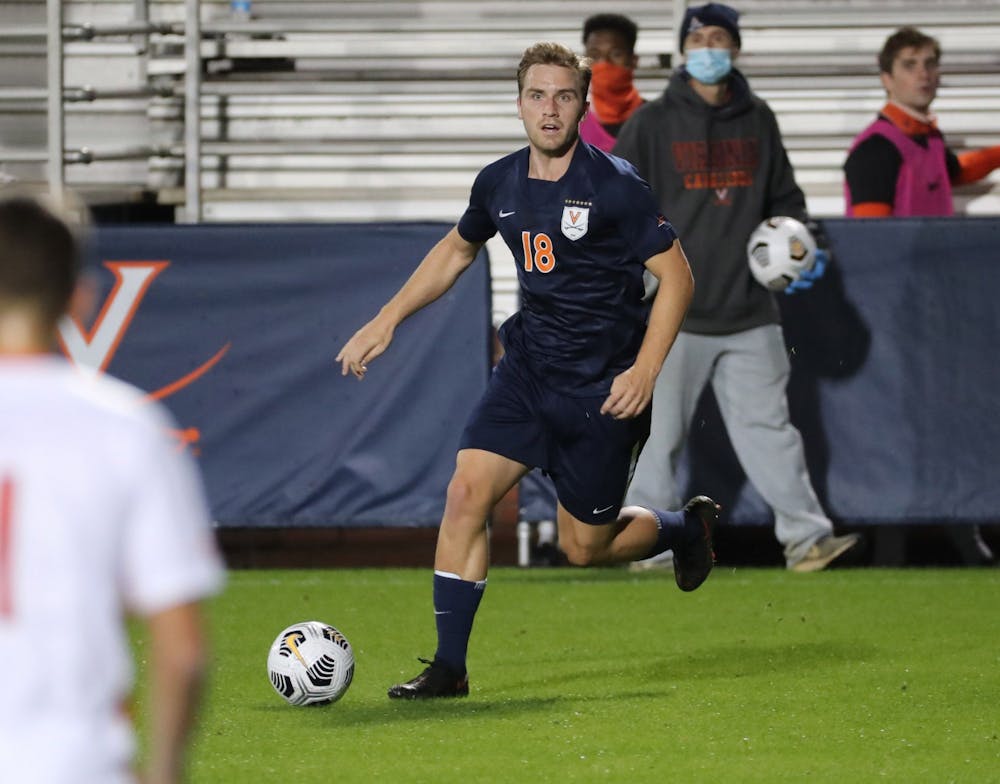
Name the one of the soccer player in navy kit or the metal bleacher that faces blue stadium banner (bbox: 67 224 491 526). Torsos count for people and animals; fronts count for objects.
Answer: the metal bleacher

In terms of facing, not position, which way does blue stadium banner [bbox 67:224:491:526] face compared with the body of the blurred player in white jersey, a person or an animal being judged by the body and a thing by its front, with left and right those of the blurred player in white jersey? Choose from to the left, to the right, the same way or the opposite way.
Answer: the opposite way

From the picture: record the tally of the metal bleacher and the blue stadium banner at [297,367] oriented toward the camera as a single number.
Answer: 2

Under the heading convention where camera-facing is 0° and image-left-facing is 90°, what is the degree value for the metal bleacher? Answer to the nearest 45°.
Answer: approximately 0°

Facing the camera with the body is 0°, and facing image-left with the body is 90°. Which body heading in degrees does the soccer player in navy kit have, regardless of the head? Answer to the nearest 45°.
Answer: approximately 45°

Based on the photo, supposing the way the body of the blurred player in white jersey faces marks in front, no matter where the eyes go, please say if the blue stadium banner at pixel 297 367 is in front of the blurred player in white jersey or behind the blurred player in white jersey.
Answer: in front

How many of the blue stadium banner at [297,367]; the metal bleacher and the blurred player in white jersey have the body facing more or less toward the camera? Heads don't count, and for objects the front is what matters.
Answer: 2

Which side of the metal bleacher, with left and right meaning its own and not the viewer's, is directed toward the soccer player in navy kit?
front

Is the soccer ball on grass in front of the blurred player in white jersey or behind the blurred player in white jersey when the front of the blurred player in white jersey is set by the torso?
in front

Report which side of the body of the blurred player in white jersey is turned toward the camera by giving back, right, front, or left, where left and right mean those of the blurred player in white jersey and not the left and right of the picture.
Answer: back

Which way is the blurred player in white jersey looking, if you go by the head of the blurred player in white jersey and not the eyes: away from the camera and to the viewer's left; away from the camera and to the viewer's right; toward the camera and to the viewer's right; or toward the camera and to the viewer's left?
away from the camera and to the viewer's right

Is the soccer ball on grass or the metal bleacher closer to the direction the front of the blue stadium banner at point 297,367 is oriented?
the soccer ball on grass

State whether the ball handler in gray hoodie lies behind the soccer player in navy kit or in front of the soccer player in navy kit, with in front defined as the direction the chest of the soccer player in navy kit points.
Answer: behind
